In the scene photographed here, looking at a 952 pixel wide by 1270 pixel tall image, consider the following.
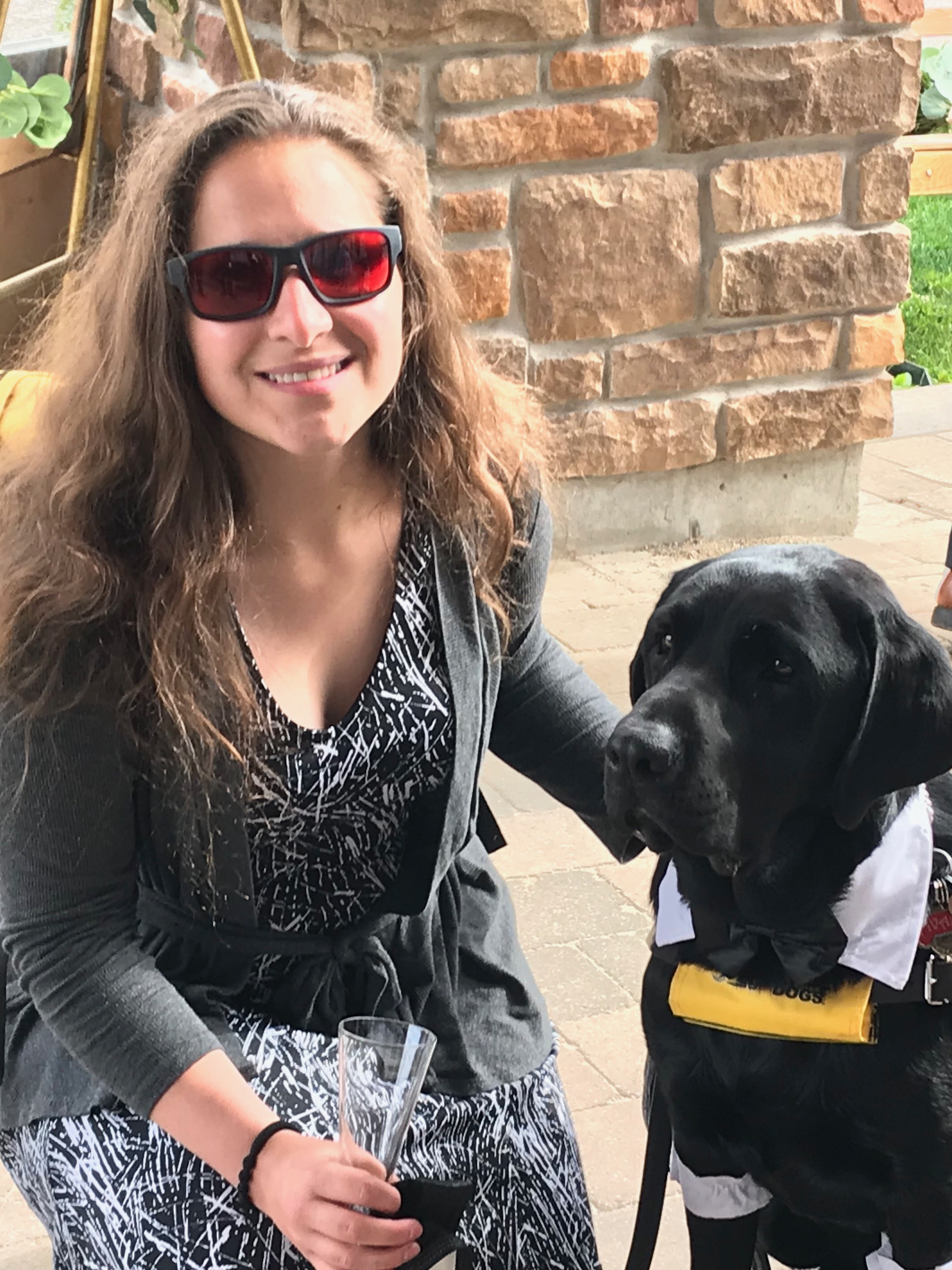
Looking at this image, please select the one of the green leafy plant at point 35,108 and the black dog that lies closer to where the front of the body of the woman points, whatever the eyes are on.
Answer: the black dog

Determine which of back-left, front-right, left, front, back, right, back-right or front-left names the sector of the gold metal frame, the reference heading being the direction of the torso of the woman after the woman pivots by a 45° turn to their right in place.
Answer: back-right

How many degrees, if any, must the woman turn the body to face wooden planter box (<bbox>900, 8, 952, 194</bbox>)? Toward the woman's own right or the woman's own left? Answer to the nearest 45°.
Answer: approximately 135° to the woman's own left

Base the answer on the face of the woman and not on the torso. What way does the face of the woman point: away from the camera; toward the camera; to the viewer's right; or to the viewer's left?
toward the camera

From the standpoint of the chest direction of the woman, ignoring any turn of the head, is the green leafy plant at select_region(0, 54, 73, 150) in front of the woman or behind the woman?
behind

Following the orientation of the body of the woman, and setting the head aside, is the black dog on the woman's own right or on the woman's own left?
on the woman's own left

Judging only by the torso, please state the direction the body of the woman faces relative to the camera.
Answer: toward the camera
